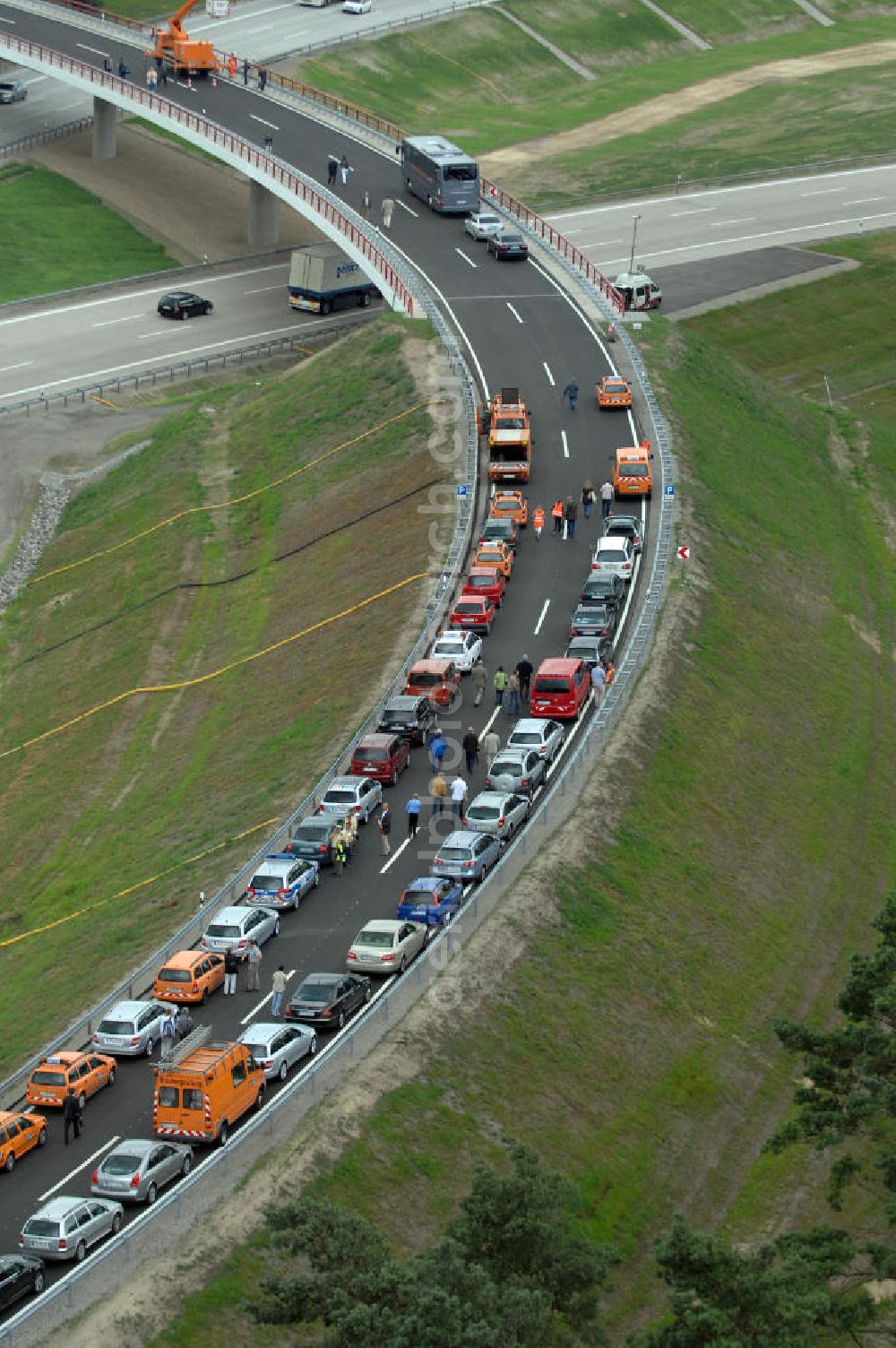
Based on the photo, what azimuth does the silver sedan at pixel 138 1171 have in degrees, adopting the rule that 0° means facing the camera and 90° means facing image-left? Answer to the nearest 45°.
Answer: approximately 225°

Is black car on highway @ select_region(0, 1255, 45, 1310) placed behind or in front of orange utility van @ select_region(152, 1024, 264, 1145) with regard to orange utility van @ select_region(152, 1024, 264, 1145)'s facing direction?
behind

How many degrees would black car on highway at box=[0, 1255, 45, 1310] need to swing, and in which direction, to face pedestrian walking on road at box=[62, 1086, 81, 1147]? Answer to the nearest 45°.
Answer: approximately 45° to its left

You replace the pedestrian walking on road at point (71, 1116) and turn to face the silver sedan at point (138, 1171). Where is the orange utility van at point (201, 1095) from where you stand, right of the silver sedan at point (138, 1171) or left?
left

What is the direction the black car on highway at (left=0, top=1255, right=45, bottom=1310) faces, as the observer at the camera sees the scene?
facing away from the viewer and to the right of the viewer

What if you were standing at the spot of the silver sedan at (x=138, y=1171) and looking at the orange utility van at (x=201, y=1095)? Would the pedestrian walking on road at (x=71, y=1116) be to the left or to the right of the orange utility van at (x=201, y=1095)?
left

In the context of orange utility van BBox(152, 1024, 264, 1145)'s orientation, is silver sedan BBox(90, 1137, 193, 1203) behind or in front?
behind

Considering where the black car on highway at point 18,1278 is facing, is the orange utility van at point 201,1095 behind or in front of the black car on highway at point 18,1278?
in front
